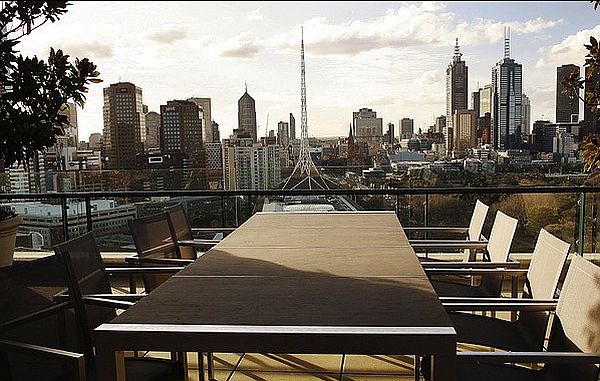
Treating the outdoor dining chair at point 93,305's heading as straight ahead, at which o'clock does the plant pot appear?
The plant pot is roughly at 7 o'clock from the outdoor dining chair.

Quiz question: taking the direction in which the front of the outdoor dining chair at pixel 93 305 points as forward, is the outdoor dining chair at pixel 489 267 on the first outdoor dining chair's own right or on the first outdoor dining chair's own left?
on the first outdoor dining chair's own left

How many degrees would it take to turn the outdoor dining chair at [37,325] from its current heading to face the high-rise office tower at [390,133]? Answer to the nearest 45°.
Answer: approximately 90° to its left

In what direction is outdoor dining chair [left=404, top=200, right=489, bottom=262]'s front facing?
to the viewer's left

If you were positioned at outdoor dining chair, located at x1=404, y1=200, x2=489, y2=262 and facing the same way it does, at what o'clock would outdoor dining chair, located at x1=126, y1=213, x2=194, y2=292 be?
outdoor dining chair, located at x1=126, y1=213, x2=194, y2=292 is roughly at 11 o'clock from outdoor dining chair, located at x1=404, y1=200, x2=489, y2=262.

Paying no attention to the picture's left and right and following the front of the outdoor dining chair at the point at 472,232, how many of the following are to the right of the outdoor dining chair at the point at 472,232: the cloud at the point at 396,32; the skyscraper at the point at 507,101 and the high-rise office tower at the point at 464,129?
3

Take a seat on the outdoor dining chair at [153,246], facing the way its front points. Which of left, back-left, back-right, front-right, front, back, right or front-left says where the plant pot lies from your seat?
back

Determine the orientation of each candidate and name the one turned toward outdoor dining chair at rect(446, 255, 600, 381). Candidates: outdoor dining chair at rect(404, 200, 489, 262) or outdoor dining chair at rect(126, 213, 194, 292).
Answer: outdoor dining chair at rect(126, 213, 194, 292)

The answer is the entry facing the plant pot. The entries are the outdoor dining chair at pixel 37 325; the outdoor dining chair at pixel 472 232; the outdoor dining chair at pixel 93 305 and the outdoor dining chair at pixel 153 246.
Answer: the outdoor dining chair at pixel 472 232

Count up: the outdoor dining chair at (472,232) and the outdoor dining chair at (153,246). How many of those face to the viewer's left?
1

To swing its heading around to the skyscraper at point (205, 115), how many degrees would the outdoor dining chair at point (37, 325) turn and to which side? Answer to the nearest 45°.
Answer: approximately 90° to its left

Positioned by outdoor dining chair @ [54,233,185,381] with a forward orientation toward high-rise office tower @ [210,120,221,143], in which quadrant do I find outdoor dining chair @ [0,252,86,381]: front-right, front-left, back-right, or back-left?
back-left
